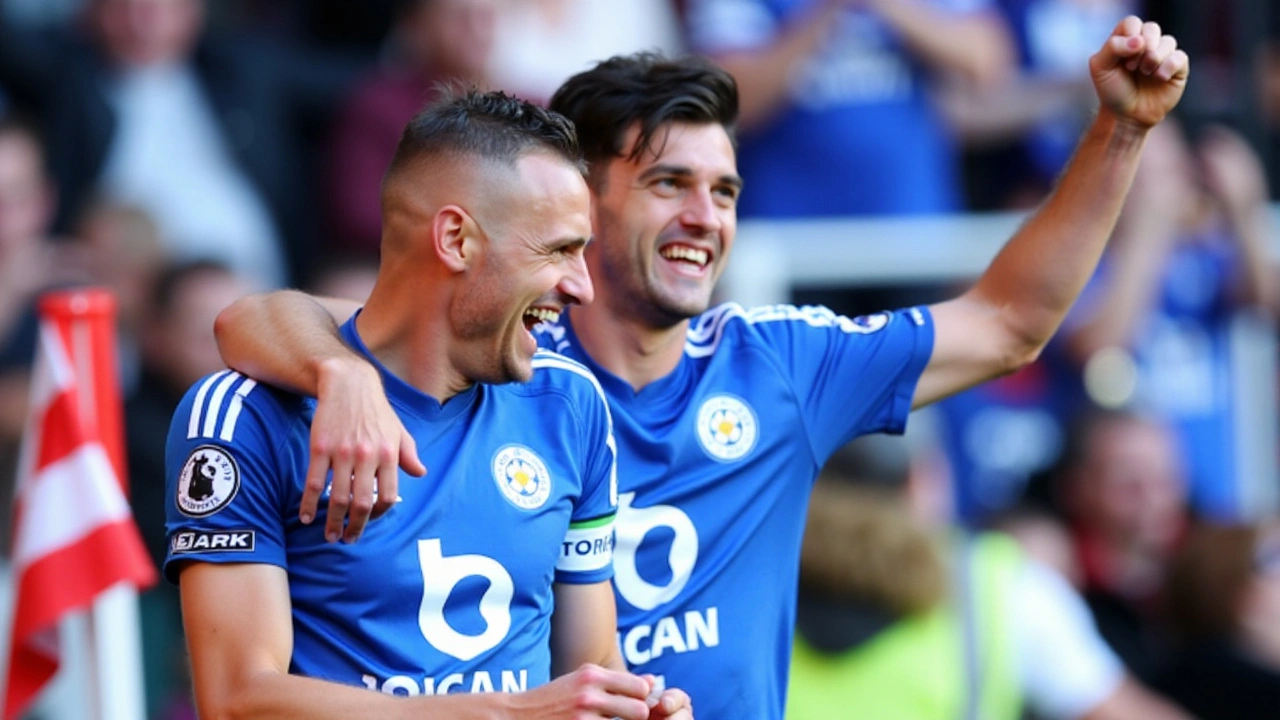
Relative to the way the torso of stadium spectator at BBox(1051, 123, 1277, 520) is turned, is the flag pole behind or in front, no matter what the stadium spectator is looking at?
in front

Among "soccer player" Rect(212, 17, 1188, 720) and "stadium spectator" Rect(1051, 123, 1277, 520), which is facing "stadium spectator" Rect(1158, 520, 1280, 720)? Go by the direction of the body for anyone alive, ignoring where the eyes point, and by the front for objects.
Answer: "stadium spectator" Rect(1051, 123, 1277, 520)

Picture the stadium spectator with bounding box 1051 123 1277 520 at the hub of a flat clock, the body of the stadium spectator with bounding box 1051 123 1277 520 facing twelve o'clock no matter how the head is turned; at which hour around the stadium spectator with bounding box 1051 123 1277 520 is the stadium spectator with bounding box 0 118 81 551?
the stadium spectator with bounding box 0 118 81 551 is roughly at 2 o'clock from the stadium spectator with bounding box 1051 123 1277 520.

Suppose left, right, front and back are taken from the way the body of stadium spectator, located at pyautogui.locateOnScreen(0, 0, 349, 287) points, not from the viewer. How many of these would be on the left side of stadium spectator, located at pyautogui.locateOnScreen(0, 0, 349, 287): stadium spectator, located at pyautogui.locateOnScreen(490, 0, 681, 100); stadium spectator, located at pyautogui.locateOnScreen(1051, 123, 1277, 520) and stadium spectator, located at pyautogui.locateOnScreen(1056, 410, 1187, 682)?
3

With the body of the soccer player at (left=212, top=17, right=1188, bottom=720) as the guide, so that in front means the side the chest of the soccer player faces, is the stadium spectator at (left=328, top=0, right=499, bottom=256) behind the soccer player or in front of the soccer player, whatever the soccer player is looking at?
behind

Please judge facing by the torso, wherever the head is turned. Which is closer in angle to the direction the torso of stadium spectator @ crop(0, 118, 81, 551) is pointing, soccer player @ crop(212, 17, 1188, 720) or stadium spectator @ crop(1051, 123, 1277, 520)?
the soccer player

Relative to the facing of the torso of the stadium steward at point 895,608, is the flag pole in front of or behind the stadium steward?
behind

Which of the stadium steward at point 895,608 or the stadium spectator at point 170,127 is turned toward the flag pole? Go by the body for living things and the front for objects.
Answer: the stadium spectator at point 170,127

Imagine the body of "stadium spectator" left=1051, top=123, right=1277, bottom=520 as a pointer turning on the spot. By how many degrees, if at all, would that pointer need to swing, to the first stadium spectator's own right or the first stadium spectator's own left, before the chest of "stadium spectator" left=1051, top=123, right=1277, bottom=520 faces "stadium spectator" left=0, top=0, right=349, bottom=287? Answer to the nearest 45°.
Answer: approximately 45° to the first stadium spectator's own right

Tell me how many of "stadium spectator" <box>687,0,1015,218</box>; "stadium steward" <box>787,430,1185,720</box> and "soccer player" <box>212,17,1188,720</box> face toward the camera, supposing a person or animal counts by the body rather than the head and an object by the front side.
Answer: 2

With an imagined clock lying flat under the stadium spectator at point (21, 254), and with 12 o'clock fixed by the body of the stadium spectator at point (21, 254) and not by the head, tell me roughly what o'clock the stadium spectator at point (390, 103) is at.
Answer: the stadium spectator at point (390, 103) is roughly at 9 o'clock from the stadium spectator at point (21, 254).

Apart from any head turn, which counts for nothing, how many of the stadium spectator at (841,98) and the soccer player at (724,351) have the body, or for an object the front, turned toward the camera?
2

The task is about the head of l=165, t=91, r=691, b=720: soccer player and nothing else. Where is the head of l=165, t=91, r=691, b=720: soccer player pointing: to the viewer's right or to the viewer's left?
to the viewer's right
